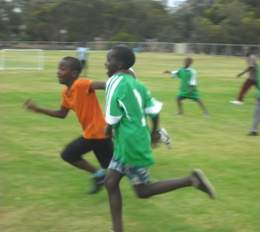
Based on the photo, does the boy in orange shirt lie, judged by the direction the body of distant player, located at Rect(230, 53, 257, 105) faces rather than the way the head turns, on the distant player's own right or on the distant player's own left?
on the distant player's own left

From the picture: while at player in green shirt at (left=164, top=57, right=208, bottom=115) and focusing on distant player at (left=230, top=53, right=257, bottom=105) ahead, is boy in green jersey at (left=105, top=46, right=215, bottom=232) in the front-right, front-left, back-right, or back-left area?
back-right

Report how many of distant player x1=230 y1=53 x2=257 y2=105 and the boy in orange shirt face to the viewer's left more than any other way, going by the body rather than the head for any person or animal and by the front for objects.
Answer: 2

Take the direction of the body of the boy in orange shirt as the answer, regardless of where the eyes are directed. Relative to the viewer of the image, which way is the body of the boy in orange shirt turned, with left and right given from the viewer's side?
facing to the left of the viewer

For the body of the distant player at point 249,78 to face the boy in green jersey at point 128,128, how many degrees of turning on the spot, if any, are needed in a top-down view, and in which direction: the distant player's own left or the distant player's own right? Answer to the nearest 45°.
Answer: approximately 90° to the distant player's own left

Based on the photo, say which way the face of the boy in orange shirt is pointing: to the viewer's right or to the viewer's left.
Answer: to the viewer's left

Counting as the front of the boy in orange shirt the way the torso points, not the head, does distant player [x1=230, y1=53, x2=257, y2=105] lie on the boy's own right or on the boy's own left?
on the boy's own right

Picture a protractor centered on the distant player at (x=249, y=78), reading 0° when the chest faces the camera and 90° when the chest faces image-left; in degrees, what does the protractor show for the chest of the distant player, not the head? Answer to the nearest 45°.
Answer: approximately 90°

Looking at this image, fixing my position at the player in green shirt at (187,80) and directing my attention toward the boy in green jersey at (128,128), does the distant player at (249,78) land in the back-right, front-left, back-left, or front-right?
back-left

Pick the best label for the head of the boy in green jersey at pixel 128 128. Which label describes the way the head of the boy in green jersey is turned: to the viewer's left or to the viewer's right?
to the viewer's left
